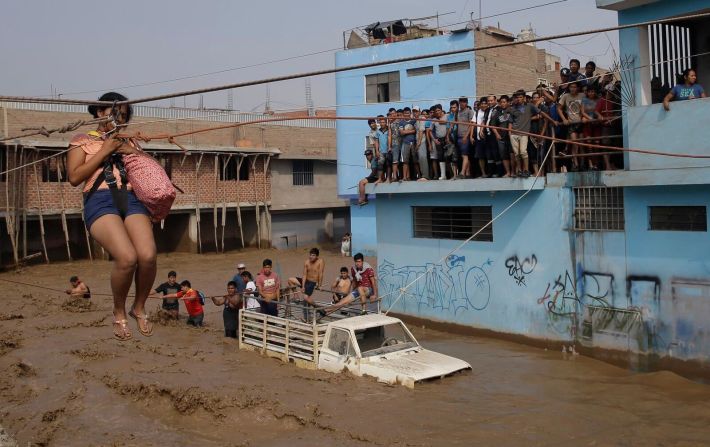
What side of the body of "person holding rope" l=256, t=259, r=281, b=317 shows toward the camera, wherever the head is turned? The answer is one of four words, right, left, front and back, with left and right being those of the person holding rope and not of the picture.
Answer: front

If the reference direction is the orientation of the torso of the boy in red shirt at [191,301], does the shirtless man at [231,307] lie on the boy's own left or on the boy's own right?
on the boy's own left

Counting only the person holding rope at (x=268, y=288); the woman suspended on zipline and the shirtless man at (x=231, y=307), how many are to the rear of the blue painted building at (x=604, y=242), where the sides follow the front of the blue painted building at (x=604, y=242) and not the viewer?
0

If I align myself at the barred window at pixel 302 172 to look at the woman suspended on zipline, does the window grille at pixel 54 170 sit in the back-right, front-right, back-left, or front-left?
front-right

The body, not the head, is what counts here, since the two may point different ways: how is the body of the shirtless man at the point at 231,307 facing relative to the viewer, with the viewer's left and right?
facing the viewer and to the left of the viewer

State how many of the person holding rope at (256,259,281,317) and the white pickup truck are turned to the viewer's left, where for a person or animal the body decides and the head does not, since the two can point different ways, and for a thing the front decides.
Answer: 0

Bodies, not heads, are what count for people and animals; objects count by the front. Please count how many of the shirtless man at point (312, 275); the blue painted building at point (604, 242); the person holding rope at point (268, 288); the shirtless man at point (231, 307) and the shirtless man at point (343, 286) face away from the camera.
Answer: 0

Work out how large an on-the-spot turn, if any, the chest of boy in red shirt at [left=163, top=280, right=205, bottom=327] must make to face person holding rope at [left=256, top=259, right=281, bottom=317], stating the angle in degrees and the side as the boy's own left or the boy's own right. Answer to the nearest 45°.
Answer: approximately 90° to the boy's own left

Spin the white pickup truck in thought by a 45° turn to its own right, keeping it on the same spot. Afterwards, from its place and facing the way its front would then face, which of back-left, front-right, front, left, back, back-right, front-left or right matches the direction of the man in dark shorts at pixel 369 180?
back

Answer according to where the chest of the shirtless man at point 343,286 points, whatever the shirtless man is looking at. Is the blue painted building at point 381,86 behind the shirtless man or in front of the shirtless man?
behind

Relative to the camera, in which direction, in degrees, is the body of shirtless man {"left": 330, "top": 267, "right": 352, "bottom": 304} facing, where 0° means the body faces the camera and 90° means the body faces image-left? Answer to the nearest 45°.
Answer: approximately 45°

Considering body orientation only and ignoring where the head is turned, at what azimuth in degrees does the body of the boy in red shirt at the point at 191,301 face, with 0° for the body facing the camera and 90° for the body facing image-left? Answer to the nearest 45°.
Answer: approximately 45°
